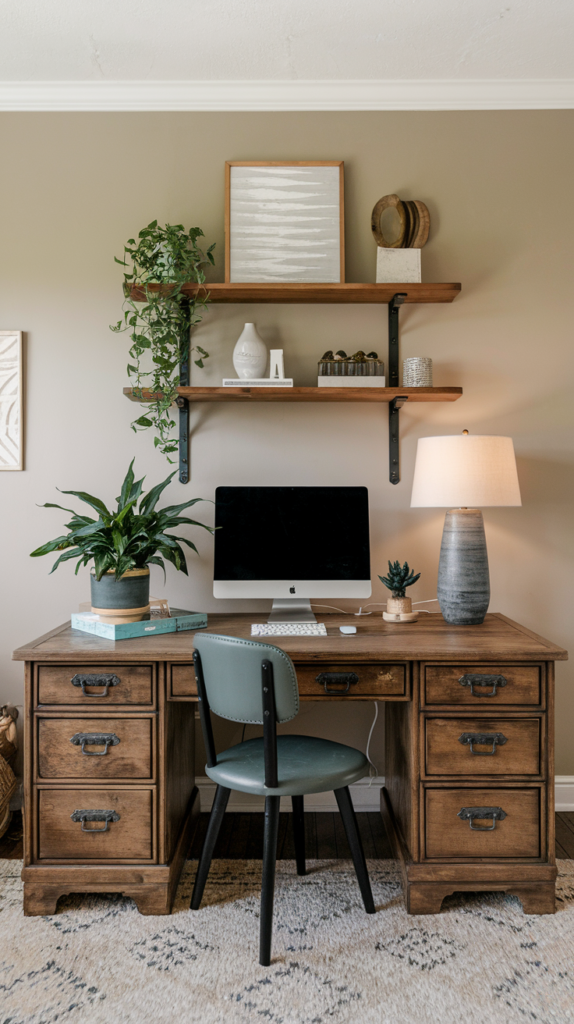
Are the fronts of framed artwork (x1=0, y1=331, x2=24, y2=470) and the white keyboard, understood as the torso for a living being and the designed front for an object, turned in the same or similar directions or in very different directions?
same or similar directions

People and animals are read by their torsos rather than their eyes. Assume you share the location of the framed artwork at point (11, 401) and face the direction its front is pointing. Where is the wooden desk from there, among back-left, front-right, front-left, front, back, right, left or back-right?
front-left

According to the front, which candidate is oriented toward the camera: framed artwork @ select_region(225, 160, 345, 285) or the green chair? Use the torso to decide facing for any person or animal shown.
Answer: the framed artwork

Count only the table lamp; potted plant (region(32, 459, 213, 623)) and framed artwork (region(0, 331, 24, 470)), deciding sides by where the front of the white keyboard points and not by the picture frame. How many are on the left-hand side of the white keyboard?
1

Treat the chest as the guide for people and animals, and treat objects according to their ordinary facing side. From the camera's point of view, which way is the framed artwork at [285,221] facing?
toward the camera

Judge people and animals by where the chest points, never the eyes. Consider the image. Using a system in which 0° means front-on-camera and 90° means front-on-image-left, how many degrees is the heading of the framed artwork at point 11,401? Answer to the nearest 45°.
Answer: approximately 0°

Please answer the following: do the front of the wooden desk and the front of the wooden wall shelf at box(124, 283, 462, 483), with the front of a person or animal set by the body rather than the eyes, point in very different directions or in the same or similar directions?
same or similar directions

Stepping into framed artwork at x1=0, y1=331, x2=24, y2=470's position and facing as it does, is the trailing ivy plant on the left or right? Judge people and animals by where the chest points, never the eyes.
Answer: on its left

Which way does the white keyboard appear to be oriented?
toward the camera

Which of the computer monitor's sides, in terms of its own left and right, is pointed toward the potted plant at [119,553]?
right
